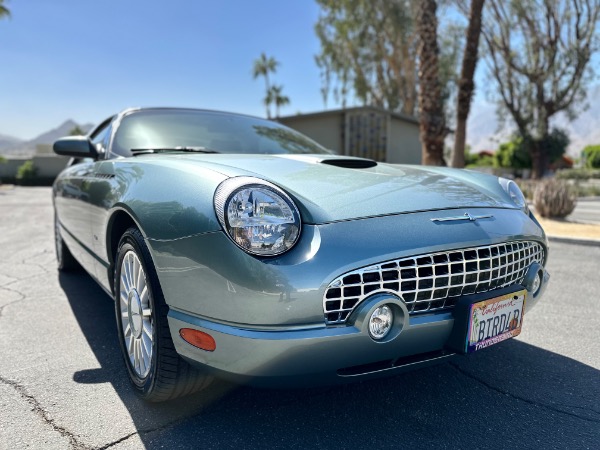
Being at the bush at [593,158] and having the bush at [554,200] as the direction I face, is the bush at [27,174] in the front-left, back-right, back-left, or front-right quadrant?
front-right

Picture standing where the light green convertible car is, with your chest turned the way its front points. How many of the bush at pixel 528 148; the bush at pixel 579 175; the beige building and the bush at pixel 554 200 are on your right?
0

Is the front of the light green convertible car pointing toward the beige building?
no

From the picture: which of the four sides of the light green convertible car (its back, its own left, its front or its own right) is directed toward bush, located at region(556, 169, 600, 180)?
left

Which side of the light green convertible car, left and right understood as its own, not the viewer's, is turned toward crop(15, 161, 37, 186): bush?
back

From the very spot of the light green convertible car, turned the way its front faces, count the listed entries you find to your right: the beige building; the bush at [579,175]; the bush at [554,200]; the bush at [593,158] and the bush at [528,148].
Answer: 0

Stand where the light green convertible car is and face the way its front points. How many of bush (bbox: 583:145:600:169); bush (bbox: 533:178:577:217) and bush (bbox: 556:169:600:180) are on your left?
3

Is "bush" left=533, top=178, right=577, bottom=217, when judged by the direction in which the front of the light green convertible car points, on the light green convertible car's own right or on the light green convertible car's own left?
on the light green convertible car's own left
